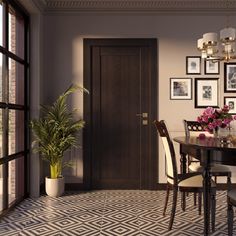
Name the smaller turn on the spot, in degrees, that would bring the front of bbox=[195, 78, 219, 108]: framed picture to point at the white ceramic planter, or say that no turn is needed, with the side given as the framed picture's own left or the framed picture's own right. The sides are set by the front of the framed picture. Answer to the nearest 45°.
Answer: approximately 45° to the framed picture's own right

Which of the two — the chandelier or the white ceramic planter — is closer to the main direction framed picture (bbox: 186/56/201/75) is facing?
the chandelier

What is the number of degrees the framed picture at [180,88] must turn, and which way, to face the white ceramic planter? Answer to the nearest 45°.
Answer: approximately 45° to its right

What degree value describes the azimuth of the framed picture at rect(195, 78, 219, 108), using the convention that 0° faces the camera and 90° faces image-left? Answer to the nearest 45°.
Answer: approximately 0°

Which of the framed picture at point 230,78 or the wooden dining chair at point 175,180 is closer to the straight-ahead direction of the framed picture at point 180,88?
the wooden dining chair

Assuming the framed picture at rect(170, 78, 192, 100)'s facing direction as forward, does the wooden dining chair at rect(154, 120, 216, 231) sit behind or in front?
in front

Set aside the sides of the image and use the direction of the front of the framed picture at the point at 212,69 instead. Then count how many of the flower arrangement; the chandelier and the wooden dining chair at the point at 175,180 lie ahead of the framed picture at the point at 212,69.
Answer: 3

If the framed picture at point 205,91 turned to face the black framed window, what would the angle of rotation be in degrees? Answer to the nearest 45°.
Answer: approximately 45° to its right
